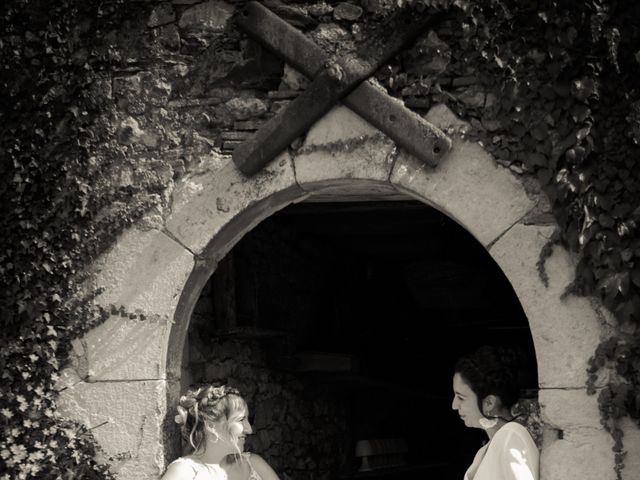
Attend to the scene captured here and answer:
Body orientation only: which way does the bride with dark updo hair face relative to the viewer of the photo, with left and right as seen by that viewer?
facing to the left of the viewer

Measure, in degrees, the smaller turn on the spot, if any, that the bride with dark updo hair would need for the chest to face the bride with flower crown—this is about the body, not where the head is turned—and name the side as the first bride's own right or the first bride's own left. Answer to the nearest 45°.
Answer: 0° — they already face them

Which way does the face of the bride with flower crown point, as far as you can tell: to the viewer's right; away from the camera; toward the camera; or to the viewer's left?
to the viewer's right

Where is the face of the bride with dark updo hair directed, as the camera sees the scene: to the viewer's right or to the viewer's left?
to the viewer's left
